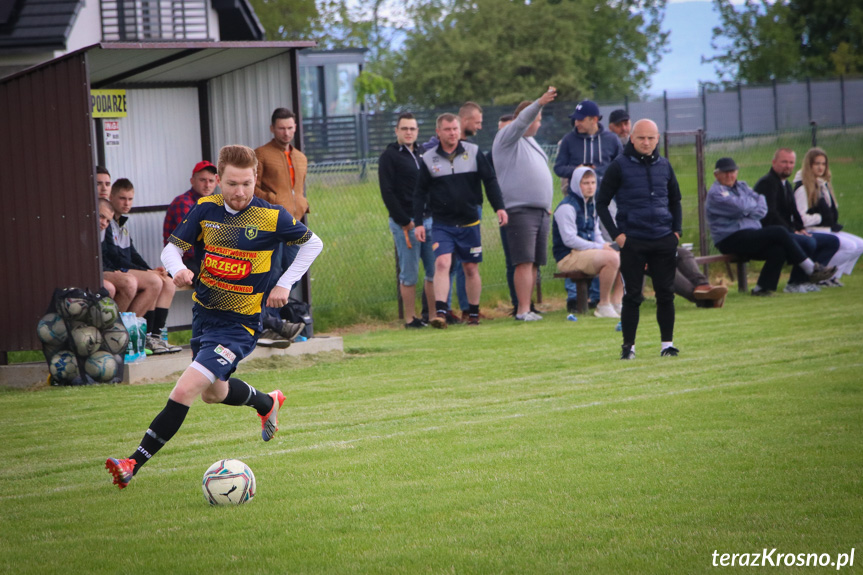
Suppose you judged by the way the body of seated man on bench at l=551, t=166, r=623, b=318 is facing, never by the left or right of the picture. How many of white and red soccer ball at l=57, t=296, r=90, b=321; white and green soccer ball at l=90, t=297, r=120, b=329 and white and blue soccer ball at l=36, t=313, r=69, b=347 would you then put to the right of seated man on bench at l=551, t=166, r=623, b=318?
3

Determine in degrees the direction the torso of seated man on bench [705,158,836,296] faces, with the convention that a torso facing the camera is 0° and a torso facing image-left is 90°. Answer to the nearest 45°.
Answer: approximately 315°

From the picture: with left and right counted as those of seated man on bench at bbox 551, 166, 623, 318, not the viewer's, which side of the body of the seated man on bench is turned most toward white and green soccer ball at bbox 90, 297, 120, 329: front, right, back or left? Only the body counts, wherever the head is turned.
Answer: right

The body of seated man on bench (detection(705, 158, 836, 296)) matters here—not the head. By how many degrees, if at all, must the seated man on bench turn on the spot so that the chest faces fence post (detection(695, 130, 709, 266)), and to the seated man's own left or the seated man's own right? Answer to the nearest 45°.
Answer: approximately 180°

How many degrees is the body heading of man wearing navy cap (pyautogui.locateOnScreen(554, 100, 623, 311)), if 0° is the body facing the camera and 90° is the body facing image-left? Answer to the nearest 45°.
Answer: approximately 0°

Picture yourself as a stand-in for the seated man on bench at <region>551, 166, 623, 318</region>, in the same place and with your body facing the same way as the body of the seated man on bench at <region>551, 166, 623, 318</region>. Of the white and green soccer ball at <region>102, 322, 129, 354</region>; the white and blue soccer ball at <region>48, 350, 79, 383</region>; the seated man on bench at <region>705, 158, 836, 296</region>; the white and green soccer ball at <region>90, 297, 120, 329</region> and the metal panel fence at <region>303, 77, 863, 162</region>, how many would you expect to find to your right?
3

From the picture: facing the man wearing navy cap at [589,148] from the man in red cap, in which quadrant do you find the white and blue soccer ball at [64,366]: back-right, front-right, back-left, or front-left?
back-right

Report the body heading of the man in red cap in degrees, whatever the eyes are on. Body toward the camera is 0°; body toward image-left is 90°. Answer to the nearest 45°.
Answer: approximately 315°

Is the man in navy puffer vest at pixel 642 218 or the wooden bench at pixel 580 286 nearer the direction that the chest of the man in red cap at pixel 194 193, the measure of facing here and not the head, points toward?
the man in navy puffer vest

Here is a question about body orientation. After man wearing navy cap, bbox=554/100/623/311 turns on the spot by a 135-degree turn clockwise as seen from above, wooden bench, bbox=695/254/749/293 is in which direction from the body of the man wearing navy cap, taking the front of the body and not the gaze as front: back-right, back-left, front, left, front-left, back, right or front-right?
right
